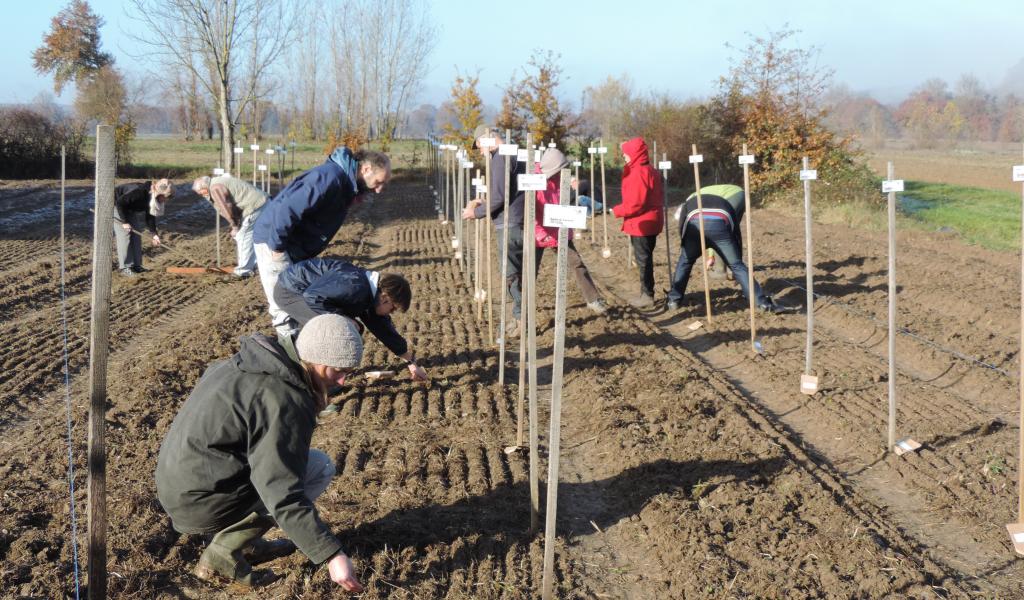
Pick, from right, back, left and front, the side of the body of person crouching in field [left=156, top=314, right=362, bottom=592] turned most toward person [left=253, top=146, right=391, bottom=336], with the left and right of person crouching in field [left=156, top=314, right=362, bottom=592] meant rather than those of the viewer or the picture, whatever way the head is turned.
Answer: left

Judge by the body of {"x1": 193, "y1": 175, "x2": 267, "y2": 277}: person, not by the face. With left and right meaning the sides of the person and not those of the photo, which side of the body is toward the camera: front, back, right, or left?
left

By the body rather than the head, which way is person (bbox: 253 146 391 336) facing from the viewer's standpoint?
to the viewer's right

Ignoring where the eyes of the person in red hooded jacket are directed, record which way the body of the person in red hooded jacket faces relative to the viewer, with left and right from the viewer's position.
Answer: facing to the left of the viewer

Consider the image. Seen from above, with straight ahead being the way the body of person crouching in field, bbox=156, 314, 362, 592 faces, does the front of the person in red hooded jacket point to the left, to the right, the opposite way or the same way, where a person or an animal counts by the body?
the opposite way

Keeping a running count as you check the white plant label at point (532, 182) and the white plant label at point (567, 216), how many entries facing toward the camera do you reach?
2

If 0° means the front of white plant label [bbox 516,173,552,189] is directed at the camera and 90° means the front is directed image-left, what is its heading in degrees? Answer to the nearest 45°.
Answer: approximately 0°
